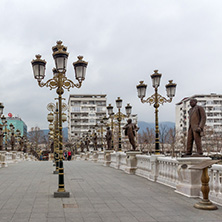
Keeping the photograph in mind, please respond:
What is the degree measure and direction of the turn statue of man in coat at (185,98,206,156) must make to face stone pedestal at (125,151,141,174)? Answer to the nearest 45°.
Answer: approximately 90° to its right

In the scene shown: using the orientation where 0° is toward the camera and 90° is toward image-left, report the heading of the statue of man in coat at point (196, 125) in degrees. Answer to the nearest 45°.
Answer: approximately 45°

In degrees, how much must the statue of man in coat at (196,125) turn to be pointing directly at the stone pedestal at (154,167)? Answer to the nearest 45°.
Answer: approximately 90° to its right

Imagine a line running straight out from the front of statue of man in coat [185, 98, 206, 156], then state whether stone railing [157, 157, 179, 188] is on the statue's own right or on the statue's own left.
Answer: on the statue's own right

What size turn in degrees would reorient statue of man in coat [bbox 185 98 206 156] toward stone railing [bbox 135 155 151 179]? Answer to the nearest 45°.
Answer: approximately 90° to its right

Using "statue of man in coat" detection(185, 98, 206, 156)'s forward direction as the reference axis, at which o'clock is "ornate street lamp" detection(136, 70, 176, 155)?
The ornate street lamp is roughly at 4 o'clock from the statue of man in coat.
